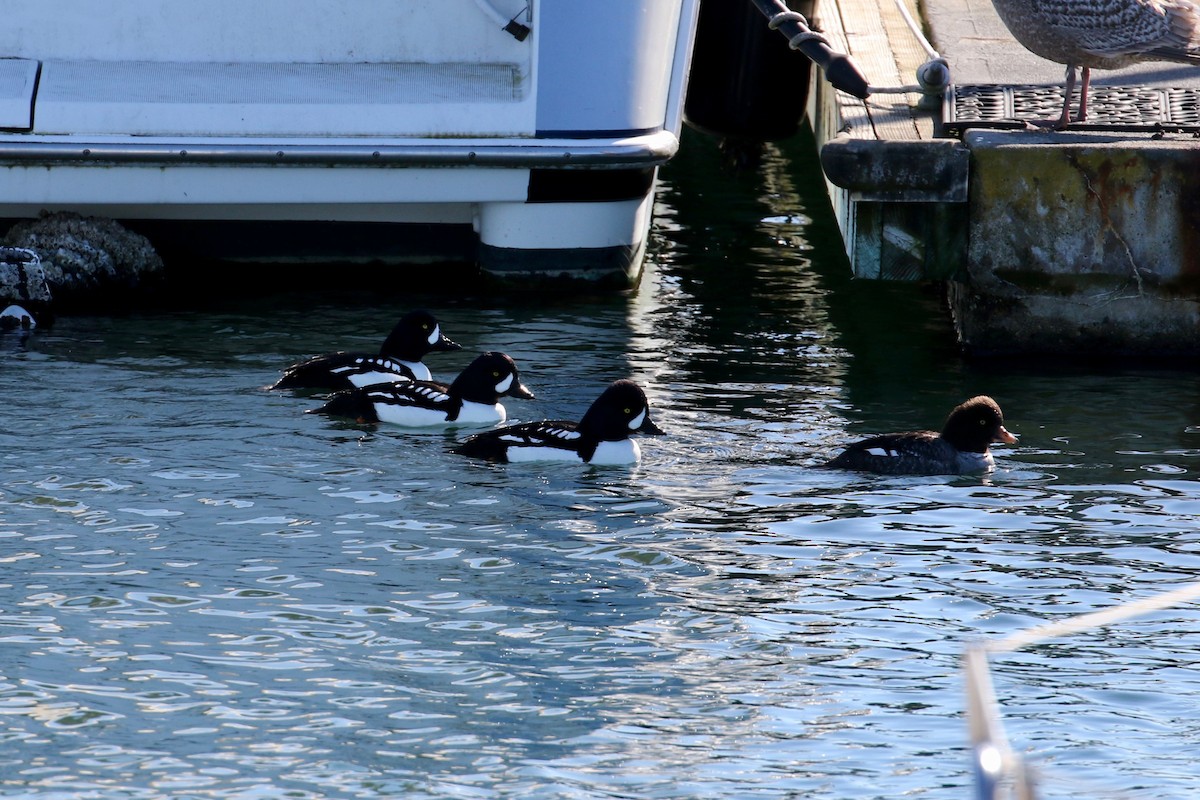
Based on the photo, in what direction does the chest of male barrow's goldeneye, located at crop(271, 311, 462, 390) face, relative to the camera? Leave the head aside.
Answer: to the viewer's right

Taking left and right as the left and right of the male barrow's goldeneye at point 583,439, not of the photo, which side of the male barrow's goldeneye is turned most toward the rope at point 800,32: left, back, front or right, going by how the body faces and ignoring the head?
left

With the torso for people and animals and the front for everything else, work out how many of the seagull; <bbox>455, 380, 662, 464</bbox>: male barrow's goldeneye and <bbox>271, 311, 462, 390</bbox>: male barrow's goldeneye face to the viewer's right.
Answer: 2

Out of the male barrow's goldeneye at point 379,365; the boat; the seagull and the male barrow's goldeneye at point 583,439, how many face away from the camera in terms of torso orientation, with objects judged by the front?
1

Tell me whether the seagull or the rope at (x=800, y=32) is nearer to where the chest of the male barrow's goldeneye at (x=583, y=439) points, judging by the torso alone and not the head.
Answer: the seagull

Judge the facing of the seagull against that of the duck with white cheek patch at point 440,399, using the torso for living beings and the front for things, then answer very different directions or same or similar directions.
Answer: very different directions

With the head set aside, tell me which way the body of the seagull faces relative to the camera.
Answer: to the viewer's left

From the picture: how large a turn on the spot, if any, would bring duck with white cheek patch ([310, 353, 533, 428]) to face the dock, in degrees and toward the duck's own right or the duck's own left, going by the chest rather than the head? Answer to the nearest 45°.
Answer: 0° — it already faces it

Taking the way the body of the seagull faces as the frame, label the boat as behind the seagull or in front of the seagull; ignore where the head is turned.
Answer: in front

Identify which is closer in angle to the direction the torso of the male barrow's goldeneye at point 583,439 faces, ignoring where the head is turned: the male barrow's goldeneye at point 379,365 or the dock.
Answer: the dock

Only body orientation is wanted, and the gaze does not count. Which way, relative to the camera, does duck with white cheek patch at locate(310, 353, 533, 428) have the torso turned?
to the viewer's right

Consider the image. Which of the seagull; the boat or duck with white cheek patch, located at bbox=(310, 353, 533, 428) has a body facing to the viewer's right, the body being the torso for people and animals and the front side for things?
the duck with white cheek patch

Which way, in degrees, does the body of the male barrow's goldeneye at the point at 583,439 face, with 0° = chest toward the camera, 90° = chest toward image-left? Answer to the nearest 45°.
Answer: approximately 270°
